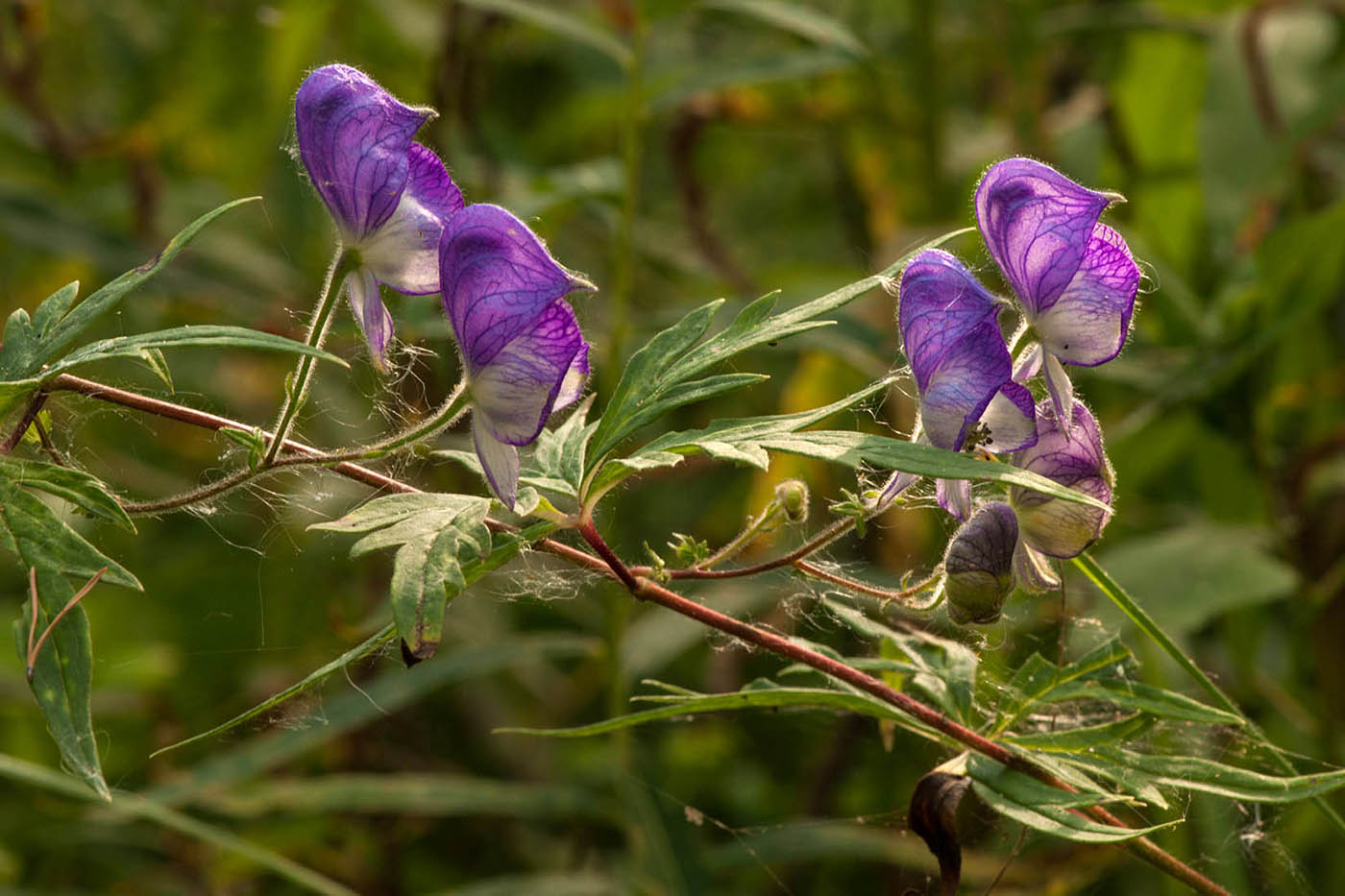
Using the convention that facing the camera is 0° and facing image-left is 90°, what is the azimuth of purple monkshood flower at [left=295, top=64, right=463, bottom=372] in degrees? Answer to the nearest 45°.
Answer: approximately 270°

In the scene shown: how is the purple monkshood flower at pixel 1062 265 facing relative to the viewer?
to the viewer's right

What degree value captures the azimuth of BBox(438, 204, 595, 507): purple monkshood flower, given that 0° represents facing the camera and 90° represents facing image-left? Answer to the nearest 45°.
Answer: approximately 270°
